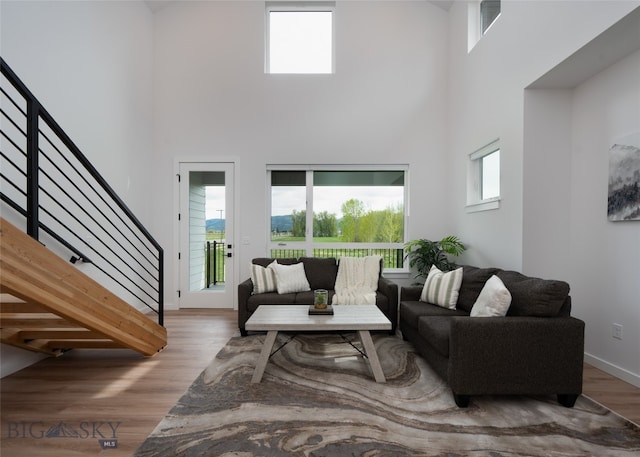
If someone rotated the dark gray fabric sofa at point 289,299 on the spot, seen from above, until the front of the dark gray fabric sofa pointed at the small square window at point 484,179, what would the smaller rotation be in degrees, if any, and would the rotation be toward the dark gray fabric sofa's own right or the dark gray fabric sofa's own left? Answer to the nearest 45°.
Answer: approximately 90° to the dark gray fabric sofa's own left

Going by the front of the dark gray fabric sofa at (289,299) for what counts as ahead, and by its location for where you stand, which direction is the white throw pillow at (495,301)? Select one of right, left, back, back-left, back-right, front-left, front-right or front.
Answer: front-left

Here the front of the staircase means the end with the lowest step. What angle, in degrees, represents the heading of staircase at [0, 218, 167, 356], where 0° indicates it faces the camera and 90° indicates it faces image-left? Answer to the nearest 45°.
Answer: approximately 225°

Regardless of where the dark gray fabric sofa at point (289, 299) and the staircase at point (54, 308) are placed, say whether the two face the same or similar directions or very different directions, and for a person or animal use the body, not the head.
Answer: very different directions

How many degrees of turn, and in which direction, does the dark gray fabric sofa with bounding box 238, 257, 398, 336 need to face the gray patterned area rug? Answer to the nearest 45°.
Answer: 0° — it already faces it

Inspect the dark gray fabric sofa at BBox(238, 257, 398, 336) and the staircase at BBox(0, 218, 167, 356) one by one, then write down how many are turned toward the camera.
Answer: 1

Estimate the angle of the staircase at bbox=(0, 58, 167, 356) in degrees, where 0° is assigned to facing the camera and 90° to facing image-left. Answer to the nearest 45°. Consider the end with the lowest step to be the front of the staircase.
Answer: approximately 225°

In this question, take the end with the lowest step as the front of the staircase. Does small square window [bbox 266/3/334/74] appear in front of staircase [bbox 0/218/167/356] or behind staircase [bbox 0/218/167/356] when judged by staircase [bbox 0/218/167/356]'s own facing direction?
in front

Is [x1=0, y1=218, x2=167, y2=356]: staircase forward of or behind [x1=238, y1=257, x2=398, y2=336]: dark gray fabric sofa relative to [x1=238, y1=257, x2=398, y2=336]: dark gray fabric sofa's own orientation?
forward
